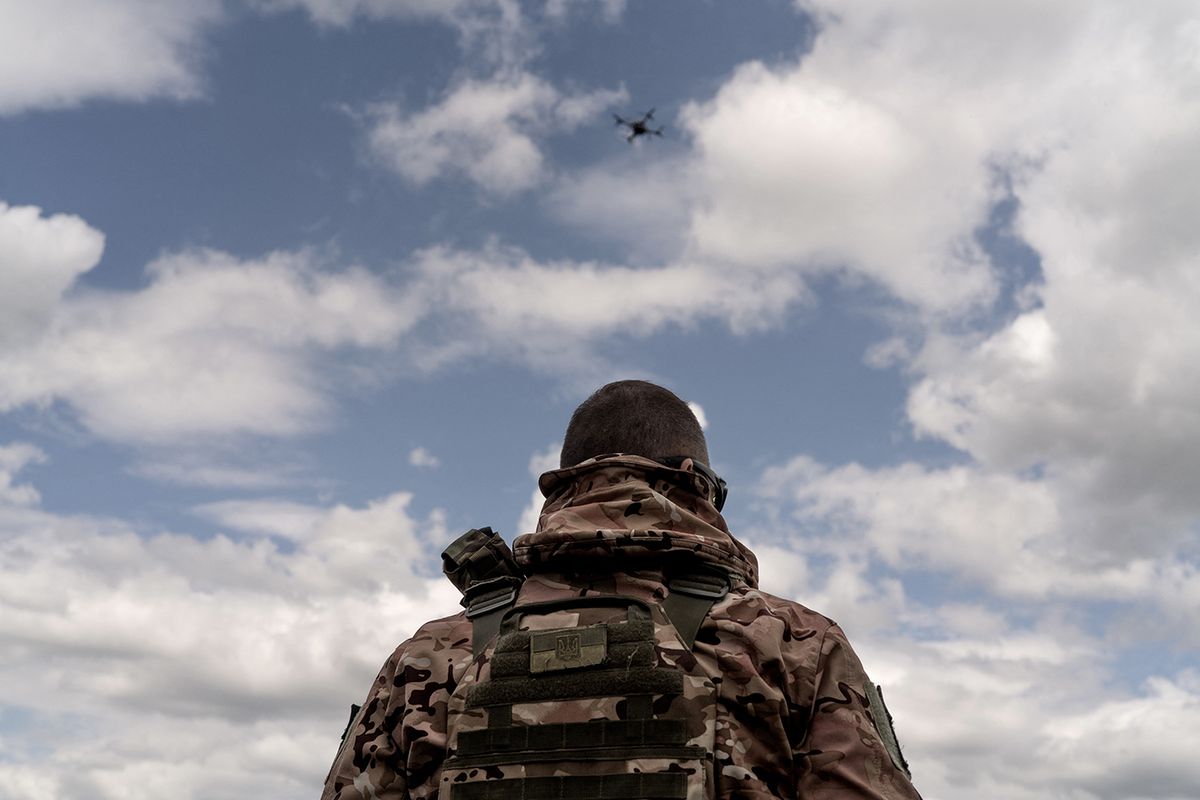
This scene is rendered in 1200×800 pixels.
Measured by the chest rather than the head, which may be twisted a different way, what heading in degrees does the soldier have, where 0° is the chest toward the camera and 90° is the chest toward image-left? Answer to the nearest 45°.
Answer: approximately 180°
